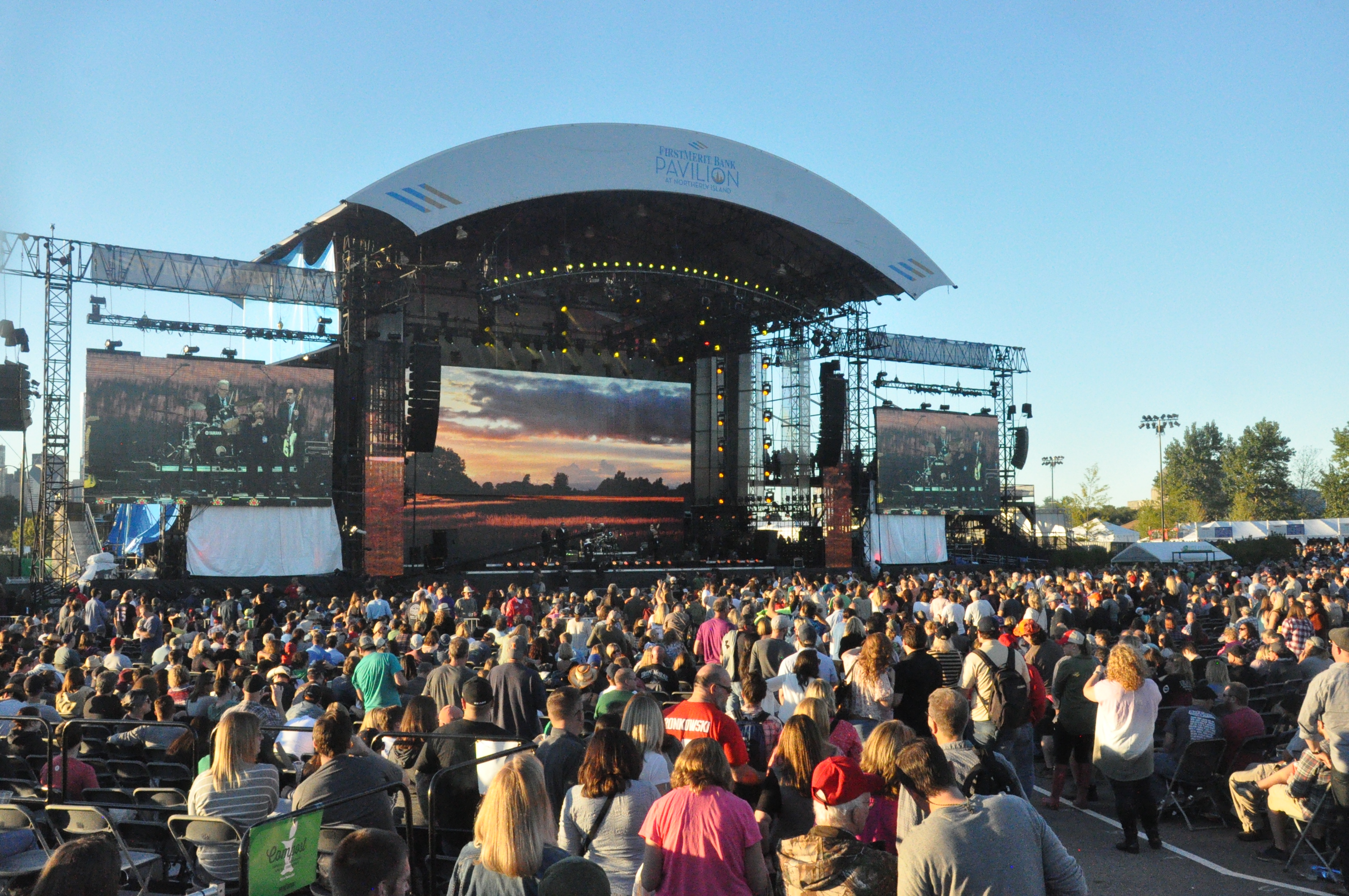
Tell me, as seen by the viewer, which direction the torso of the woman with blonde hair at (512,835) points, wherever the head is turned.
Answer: away from the camera

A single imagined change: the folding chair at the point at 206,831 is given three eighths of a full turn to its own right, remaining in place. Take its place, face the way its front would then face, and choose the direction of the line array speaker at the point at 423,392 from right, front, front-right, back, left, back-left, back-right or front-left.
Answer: back

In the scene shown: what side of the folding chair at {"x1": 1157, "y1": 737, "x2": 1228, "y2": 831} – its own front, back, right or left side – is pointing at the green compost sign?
left

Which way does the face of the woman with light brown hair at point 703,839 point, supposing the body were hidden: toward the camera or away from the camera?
away from the camera

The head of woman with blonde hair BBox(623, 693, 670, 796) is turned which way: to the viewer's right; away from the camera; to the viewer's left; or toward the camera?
away from the camera

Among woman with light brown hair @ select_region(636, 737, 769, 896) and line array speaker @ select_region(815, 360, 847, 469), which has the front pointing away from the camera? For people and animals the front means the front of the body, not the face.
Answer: the woman with light brown hair

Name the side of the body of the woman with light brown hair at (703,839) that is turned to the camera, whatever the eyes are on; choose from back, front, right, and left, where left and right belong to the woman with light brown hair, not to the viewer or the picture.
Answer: back

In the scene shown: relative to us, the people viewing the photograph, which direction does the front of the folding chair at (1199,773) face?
facing away from the viewer and to the left of the viewer

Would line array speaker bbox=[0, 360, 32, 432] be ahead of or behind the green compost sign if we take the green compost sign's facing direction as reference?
behind

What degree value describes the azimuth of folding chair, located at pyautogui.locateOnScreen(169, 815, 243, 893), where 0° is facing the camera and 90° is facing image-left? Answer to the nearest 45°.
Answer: approximately 225°

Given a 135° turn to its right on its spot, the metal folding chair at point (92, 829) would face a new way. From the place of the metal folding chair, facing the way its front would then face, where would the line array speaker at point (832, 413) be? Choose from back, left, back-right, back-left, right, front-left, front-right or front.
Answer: back-left

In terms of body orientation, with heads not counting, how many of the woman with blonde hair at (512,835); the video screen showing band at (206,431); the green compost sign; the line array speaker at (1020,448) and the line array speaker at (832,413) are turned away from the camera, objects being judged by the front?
1

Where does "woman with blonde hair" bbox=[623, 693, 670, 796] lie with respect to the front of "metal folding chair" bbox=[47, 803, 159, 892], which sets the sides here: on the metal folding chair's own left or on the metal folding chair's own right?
on the metal folding chair's own right

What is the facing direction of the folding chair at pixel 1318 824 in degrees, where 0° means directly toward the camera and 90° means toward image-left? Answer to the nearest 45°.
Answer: approximately 135°

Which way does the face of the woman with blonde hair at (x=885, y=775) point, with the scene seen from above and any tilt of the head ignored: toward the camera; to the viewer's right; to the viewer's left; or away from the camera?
away from the camera

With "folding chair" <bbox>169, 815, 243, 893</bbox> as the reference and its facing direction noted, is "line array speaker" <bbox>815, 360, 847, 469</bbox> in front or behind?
in front

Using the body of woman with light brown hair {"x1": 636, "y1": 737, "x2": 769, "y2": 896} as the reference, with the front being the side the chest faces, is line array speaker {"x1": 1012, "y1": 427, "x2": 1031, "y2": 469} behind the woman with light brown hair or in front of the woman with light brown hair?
in front

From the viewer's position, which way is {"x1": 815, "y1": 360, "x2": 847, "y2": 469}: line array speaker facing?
facing the viewer and to the right of the viewer

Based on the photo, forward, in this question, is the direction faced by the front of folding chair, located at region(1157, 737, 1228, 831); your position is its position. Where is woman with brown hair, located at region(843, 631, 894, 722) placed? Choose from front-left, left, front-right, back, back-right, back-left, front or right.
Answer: left

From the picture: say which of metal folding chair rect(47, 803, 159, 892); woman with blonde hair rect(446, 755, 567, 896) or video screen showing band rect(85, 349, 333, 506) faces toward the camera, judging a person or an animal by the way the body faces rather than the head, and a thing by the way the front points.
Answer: the video screen showing band

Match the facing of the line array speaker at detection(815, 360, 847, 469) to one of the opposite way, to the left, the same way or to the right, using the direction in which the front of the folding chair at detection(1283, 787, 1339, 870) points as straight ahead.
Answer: the opposite way

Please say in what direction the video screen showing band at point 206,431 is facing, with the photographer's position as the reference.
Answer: facing the viewer
